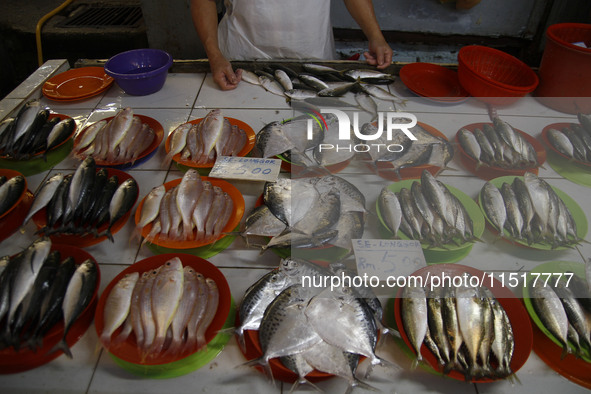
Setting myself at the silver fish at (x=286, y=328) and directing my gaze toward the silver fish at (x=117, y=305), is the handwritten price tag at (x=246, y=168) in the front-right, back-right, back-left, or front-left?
front-right

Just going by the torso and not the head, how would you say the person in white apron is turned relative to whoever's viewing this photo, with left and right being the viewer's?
facing the viewer

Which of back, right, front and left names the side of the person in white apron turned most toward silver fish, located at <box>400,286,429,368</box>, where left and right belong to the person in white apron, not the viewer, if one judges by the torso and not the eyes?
front

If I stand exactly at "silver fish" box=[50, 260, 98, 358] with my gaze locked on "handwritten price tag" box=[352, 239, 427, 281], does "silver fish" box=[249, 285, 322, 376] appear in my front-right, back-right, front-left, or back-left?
front-right

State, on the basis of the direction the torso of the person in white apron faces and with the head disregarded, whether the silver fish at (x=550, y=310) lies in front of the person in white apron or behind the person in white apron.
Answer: in front

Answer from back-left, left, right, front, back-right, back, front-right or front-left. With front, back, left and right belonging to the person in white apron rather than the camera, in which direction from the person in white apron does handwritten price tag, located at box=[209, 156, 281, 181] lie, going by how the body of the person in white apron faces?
front

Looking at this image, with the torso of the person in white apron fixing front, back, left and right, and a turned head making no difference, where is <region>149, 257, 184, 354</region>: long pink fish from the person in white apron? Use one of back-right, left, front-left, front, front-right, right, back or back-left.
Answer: front

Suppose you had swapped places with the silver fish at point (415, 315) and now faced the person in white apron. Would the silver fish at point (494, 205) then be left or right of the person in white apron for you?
right

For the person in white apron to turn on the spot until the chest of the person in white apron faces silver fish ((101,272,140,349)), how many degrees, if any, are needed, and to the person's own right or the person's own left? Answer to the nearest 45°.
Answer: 0° — they already face it

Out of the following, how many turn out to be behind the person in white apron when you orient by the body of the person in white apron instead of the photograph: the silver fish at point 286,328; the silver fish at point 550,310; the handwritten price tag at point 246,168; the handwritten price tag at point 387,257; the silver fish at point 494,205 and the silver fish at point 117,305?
0

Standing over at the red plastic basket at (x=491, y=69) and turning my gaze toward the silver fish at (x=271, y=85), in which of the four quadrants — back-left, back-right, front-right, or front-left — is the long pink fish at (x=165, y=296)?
front-left

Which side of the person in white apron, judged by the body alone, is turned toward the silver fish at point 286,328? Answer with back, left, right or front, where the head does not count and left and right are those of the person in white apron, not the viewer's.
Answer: front
